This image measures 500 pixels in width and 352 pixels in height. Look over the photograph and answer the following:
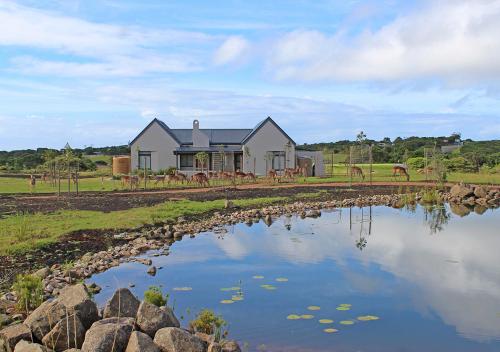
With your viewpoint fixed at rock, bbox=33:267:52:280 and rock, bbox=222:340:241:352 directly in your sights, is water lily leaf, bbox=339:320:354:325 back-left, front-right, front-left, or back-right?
front-left

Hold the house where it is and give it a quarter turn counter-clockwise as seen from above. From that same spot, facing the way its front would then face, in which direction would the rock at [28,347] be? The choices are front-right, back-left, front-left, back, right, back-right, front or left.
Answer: right

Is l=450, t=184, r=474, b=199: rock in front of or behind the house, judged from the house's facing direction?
in front

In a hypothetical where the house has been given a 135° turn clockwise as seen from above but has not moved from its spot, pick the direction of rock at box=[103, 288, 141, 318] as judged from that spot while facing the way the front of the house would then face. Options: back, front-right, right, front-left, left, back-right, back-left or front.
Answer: back-left

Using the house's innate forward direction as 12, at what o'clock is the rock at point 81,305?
The rock is roughly at 12 o'clock from the house.

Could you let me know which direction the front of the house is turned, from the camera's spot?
facing the viewer

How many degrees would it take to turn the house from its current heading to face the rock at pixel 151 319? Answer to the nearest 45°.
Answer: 0° — it already faces it

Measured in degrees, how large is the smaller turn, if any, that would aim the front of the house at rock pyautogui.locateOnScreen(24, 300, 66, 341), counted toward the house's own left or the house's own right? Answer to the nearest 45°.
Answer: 0° — it already faces it

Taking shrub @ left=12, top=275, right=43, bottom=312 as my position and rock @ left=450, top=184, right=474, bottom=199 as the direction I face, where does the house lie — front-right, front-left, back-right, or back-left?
front-left

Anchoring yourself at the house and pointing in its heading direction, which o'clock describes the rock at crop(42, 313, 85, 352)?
The rock is roughly at 12 o'clock from the house.

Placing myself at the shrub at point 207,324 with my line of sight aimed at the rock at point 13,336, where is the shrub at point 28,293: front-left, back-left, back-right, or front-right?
front-right

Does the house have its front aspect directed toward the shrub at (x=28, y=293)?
yes

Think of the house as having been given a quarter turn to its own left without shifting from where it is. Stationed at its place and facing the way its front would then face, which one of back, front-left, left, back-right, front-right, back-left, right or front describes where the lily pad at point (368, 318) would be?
right

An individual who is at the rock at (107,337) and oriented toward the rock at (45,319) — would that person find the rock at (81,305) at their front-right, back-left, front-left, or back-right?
front-right

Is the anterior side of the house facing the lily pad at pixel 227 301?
yes

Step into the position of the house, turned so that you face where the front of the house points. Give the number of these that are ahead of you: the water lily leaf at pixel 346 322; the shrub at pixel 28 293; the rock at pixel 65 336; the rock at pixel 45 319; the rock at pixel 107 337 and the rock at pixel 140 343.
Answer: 6

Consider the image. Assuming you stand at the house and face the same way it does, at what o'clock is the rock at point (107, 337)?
The rock is roughly at 12 o'clock from the house.
